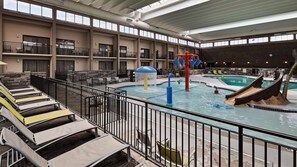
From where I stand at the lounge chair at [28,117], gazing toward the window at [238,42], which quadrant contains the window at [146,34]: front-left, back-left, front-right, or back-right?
front-left

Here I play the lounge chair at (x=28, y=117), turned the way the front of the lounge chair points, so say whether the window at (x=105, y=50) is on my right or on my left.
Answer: on my left

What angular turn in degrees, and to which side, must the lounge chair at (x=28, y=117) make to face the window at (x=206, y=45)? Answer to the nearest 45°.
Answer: approximately 45° to its left

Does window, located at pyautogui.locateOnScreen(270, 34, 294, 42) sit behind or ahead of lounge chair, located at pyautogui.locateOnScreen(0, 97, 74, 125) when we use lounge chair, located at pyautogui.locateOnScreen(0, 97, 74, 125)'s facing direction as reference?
ahead

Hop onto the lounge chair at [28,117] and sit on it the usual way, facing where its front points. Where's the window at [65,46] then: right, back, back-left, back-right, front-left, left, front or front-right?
left

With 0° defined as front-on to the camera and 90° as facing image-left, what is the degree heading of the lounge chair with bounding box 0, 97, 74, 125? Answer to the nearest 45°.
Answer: approximately 270°

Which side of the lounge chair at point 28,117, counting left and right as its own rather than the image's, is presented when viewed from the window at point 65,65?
left

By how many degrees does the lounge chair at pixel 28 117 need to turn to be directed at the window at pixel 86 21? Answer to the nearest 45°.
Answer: approximately 90° to its left

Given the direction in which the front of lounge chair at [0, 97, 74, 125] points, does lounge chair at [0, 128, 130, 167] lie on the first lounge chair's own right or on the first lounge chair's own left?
on the first lounge chair's own right

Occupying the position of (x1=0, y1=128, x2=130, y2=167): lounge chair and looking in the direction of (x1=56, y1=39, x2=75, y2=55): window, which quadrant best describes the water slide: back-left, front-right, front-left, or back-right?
front-right

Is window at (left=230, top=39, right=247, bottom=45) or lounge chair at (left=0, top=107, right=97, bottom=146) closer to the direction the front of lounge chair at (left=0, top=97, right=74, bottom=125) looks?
the window
